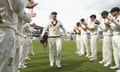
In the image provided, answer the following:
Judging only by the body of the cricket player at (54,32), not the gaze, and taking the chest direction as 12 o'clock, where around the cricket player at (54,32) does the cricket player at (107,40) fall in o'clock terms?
the cricket player at (107,40) is roughly at 9 o'clock from the cricket player at (54,32).

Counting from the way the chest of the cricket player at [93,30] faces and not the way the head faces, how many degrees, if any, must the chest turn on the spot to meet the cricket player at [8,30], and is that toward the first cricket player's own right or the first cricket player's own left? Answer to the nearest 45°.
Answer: approximately 45° to the first cricket player's own left

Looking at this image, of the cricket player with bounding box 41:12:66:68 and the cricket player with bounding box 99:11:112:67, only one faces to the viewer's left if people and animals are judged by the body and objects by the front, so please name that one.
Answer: the cricket player with bounding box 99:11:112:67

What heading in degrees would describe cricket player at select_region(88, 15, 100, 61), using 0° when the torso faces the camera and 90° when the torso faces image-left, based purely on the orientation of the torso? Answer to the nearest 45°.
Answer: approximately 45°

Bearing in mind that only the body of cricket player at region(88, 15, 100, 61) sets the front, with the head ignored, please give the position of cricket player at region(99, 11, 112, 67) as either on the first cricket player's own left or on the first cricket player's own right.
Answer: on the first cricket player's own left

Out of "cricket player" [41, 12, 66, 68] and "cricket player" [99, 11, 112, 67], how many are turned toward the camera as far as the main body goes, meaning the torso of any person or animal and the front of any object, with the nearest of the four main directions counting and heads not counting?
1

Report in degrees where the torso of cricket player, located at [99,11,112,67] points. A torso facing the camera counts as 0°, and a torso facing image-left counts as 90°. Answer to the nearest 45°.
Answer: approximately 90°

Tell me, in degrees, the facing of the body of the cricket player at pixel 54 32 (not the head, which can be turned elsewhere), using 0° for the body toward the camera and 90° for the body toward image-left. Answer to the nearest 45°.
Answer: approximately 0°
